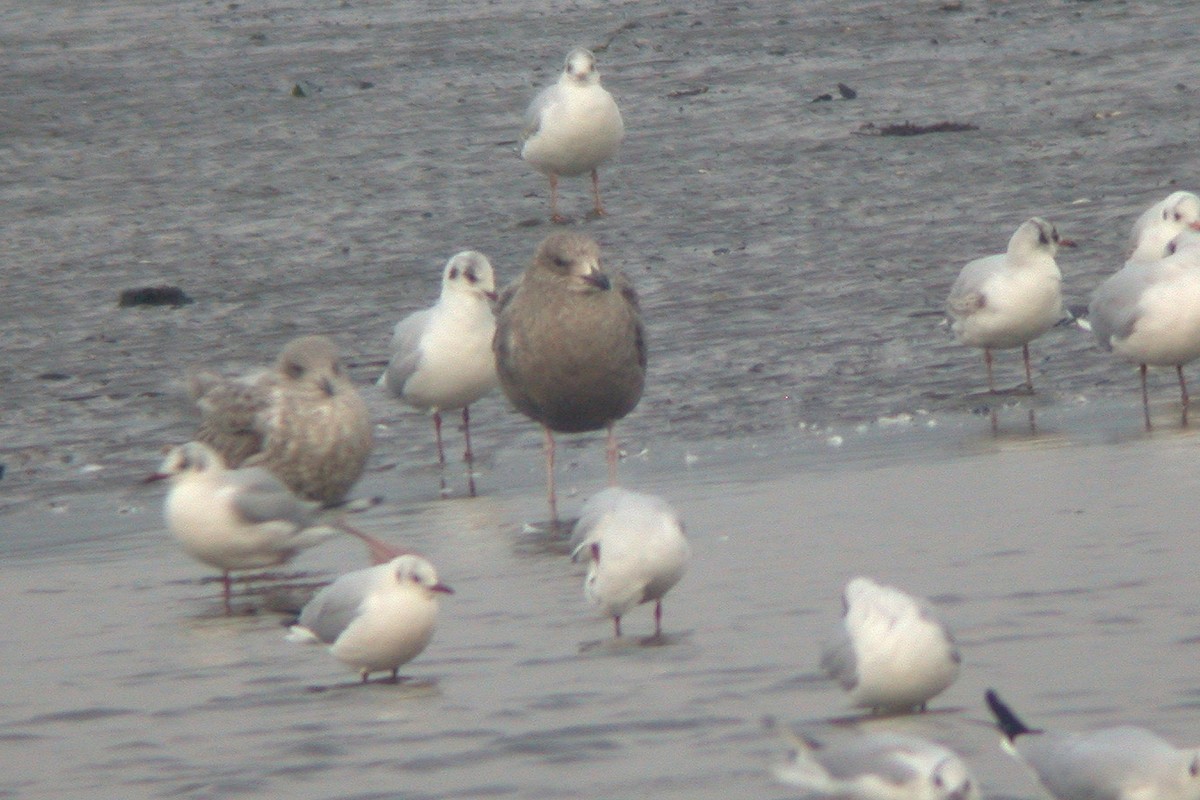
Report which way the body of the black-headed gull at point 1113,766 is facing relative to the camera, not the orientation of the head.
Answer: to the viewer's right

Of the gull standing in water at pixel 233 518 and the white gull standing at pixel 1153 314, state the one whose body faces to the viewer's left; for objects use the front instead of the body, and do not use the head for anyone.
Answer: the gull standing in water

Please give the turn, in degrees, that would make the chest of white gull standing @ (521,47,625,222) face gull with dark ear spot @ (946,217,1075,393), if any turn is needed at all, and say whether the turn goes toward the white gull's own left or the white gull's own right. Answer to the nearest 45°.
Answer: approximately 45° to the white gull's own left

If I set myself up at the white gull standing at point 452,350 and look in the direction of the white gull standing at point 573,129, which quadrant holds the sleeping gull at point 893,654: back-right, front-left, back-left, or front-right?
back-right

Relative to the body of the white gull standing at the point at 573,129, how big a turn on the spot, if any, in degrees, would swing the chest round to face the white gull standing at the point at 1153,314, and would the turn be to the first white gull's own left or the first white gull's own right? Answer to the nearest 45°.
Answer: approximately 45° to the first white gull's own left

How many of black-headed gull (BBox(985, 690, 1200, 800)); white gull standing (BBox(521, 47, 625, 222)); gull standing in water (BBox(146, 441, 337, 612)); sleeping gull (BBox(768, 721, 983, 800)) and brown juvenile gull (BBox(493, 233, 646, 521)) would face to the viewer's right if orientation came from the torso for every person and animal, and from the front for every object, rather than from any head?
2

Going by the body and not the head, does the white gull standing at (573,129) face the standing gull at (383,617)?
yes

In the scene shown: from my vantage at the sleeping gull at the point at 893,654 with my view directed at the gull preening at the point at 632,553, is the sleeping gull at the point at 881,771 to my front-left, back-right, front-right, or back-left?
back-left

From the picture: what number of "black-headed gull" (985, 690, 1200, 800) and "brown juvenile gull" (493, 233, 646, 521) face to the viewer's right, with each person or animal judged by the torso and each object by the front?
1

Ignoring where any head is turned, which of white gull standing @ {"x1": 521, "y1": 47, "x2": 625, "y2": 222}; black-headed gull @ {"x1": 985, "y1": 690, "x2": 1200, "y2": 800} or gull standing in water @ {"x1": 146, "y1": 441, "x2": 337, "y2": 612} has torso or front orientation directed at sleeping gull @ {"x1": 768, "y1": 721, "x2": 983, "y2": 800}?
the white gull standing

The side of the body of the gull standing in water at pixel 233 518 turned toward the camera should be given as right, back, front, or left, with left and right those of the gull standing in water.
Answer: left

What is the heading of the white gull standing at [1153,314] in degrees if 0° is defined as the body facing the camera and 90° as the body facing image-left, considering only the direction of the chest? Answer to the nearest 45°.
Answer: approximately 315°
